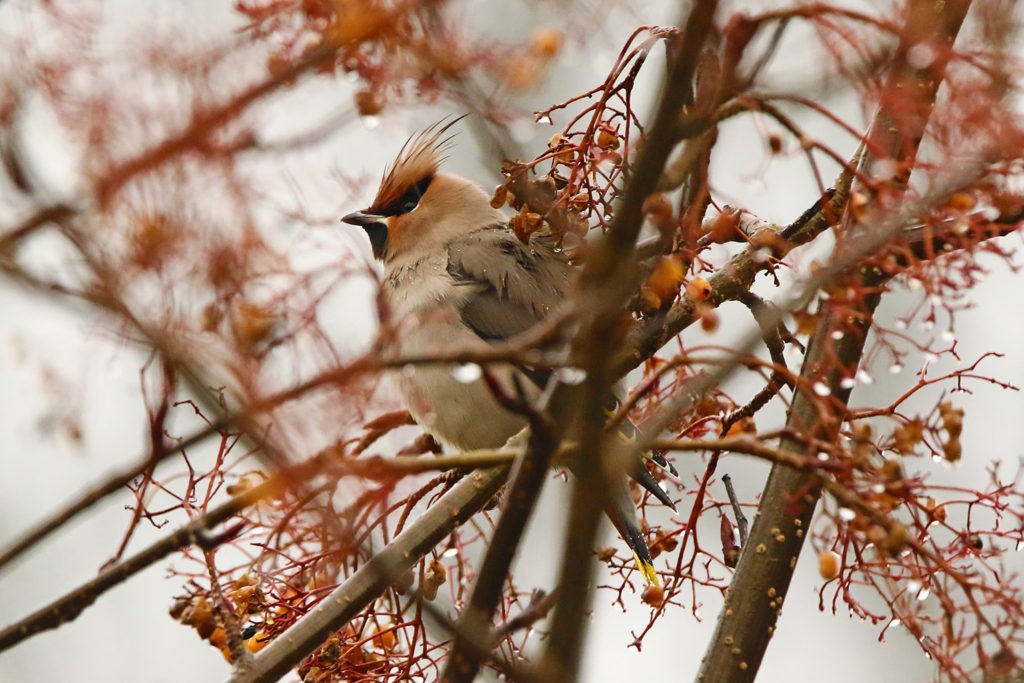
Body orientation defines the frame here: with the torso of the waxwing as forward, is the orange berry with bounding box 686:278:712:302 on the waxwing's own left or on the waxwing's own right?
on the waxwing's own left

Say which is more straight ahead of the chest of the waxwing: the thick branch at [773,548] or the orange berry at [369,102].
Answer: the orange berry

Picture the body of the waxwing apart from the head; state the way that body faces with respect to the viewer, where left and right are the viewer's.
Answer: facing to the left of the viewer
